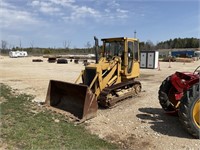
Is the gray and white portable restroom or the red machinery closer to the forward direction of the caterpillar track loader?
the red machinery

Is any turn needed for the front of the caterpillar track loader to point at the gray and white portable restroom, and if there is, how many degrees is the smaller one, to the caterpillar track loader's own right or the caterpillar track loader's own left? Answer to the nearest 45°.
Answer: approximately 135° to the caterpillar track loader's own right

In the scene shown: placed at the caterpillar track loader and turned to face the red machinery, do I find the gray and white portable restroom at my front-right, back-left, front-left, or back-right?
back-left

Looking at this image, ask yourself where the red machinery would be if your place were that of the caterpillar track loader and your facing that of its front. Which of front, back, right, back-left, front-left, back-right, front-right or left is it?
left

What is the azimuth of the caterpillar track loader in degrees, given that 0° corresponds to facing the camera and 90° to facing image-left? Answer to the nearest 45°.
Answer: approximately 45°

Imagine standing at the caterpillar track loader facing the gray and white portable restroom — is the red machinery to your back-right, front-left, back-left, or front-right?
back-right
